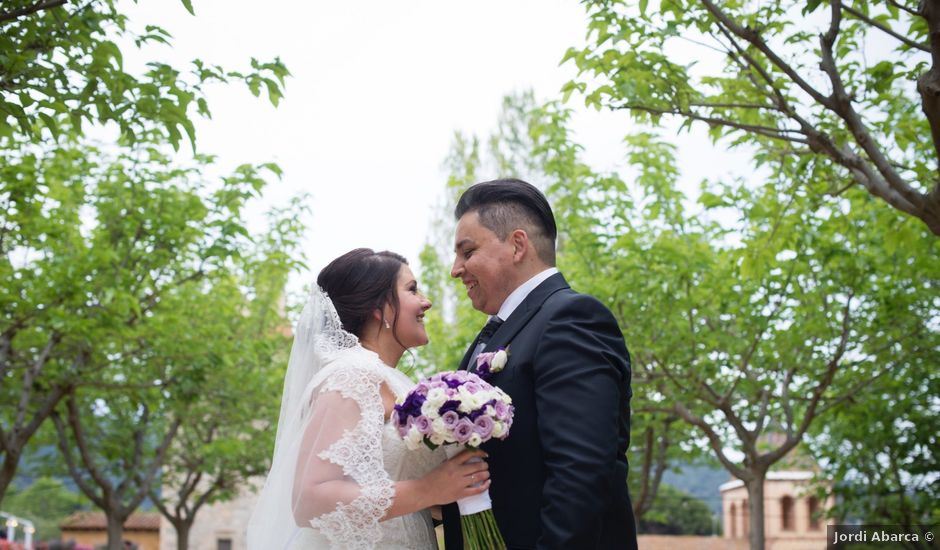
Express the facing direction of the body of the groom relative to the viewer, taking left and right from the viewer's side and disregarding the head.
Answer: facing to the left of the viewer

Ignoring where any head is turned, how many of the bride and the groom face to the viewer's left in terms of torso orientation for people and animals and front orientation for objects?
1

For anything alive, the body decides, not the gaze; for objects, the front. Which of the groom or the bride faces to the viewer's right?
the bride

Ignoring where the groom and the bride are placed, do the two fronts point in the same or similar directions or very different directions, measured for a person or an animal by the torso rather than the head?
very different directions

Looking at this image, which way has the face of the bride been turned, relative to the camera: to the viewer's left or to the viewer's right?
to the viewer's right

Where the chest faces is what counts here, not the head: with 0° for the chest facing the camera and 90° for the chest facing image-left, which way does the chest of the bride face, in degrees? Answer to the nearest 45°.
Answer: approximately 270°
